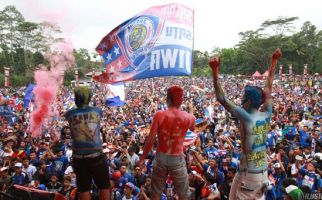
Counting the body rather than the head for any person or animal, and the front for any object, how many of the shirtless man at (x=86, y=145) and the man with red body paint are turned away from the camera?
2

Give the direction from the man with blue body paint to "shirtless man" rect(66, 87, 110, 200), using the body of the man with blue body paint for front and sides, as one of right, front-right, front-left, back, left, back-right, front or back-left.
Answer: front-left

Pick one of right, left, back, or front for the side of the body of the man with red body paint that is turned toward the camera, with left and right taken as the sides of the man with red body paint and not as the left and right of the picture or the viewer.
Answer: back

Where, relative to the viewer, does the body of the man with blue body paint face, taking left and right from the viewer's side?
facing away from the viewer and to the left of the viewer

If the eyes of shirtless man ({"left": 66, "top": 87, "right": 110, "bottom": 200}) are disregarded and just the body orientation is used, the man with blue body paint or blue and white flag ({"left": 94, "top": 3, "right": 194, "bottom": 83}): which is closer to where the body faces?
the blue and white flag

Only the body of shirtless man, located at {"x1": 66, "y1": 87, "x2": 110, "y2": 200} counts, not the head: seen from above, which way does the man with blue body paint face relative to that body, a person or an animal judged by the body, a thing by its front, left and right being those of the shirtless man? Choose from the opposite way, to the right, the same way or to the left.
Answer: the same way

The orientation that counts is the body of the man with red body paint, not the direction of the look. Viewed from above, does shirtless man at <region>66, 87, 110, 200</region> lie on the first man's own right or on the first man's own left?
on the first man's own left

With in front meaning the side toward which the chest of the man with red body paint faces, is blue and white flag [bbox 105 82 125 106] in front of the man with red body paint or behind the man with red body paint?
in front

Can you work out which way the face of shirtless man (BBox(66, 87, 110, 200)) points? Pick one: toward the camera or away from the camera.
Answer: away from the camera

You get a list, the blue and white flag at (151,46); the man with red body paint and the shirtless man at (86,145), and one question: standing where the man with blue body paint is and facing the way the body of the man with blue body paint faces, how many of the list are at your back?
0

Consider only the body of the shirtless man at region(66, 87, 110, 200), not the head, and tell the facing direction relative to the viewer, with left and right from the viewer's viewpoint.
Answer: facing away from the viewer

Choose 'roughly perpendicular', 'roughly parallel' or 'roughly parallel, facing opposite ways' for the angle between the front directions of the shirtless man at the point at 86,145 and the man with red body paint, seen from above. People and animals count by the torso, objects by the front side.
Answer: roughly parallel

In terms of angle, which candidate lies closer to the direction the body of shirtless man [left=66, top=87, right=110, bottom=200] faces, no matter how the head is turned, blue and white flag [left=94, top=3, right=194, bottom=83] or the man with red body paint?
the blue and white flag

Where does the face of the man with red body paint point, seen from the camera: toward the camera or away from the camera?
away from the camera

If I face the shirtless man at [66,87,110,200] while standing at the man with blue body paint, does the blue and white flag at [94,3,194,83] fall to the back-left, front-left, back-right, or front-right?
front-right
